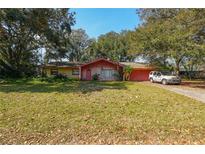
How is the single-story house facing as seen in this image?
toward the camera
